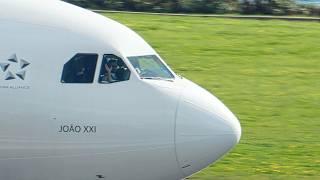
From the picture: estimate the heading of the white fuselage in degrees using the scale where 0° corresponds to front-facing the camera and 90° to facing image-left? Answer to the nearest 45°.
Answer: approximately 270°

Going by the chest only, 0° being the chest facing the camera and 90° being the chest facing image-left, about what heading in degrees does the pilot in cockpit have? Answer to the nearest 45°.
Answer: approximately 270°
